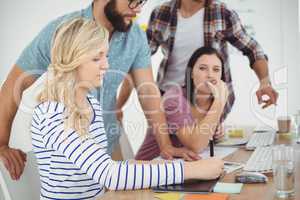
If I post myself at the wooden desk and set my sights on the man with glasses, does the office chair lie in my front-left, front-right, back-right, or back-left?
front-left

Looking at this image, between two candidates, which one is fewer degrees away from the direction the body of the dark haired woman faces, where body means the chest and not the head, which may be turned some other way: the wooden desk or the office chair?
the wooden desk

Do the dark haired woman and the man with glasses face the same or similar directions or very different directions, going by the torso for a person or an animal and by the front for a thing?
same or similar directions

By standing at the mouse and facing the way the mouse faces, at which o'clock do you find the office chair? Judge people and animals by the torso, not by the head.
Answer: The office chair is roughly at 6 o'clock from the mouse.

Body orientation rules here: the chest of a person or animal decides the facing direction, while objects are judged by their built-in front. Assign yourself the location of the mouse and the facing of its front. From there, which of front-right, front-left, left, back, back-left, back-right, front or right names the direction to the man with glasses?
back-left

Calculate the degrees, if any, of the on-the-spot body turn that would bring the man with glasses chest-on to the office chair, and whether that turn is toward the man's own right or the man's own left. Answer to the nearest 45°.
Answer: approximately 90° to the man's own right

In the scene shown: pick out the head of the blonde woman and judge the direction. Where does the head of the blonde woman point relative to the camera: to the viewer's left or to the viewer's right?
to the viewer's right

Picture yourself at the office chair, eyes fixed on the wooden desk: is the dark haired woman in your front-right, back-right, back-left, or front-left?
front-left

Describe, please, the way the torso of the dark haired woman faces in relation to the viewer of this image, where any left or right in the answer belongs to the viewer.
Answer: facing the viewer and to the right of the viewer

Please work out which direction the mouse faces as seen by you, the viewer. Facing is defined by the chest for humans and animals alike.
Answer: facing to the right of the viewer

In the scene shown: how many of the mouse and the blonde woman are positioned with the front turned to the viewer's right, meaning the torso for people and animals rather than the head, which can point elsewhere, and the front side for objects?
2

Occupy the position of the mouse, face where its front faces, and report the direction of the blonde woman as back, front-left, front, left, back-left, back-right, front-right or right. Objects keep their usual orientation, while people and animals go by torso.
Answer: back

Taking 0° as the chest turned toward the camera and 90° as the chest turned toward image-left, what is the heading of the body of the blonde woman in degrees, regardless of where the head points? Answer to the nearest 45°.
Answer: approximately 270°

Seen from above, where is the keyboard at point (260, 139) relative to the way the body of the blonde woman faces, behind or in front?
in front

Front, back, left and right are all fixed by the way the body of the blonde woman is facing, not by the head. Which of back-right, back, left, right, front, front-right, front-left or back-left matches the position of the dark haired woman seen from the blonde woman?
front-left
